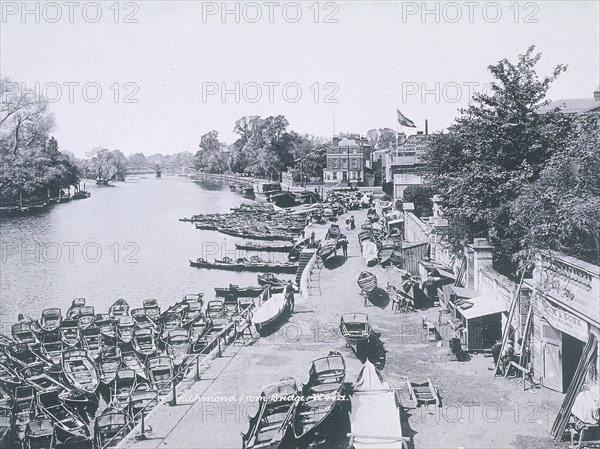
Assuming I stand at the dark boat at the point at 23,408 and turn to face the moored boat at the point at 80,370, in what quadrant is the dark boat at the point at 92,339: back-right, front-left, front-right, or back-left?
front-left

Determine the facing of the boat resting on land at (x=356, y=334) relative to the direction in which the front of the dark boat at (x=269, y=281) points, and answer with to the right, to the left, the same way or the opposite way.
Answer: to the right

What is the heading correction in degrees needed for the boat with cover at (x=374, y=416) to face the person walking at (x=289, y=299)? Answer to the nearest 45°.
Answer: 0° — it already faces them

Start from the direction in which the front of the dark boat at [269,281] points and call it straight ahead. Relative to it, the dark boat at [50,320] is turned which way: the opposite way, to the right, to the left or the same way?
to the right

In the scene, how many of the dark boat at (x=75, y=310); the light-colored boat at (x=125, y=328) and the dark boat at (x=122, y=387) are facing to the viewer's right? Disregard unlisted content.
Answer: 0

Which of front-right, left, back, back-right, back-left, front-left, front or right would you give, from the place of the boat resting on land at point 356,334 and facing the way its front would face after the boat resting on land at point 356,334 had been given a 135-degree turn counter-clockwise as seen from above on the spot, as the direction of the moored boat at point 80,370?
back-left

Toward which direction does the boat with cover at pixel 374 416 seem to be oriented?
away from the camera
